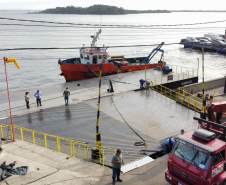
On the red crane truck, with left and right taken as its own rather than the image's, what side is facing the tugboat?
right

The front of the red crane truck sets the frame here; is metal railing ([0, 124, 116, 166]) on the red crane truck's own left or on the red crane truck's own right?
on the red crane truck's own right

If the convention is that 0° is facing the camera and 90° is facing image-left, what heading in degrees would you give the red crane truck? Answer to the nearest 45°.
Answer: approximately 45°
